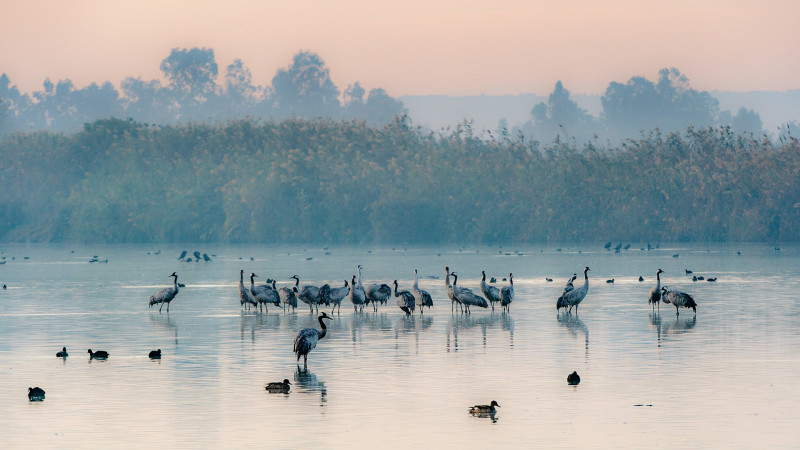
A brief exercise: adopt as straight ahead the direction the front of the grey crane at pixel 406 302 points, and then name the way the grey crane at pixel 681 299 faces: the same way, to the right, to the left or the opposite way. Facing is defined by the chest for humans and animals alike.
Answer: the same way

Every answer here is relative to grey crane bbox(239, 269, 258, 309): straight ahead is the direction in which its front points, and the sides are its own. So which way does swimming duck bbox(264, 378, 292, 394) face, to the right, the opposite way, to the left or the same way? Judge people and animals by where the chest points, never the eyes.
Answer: the opposite way

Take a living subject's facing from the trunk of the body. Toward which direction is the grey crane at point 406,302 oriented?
to the viewer's left

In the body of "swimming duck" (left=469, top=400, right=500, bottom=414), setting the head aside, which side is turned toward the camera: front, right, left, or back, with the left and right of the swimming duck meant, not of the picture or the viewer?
right

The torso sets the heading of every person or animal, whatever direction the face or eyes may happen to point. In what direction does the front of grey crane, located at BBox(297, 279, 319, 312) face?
to the viewer's left
